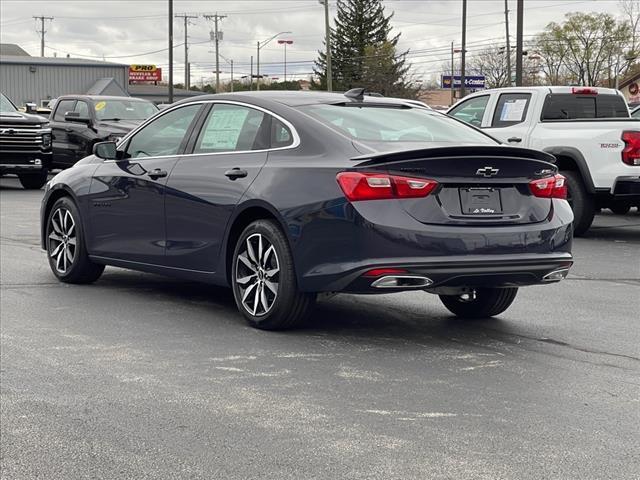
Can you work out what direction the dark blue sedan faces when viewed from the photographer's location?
facing away from the viewer and to the left of the viewer

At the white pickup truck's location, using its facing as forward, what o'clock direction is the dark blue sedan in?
The dark blue sedan is roughly at 8 o'clock from the white pickup truck.

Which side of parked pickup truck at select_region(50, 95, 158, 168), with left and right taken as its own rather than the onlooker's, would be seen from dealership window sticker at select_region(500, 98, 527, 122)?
front

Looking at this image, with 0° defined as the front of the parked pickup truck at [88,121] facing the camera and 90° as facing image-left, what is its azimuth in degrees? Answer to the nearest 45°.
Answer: approximately 315°

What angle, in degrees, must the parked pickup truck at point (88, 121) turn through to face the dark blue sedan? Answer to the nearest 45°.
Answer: approximately 45° to its right

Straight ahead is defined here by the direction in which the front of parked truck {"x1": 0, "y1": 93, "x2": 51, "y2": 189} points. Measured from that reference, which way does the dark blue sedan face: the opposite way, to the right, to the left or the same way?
the opposite way

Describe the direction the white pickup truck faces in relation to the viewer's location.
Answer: facing away from the viewer and to the left of the viewer

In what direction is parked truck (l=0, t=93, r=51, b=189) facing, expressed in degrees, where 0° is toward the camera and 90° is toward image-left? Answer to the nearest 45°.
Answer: approximately 315°

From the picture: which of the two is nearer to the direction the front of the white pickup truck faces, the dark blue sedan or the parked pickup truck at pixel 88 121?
the parked pickup truck

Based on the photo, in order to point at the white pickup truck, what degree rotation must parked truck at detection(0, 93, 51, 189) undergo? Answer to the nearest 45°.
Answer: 0° — it already faces it

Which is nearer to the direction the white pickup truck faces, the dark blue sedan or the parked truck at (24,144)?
the parked truck

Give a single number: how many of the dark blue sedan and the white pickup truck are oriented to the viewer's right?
0

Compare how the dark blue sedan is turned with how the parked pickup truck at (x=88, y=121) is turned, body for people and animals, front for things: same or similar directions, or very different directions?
very different directions

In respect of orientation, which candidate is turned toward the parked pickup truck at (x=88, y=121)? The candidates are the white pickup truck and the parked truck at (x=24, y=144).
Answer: the white pickup truck
